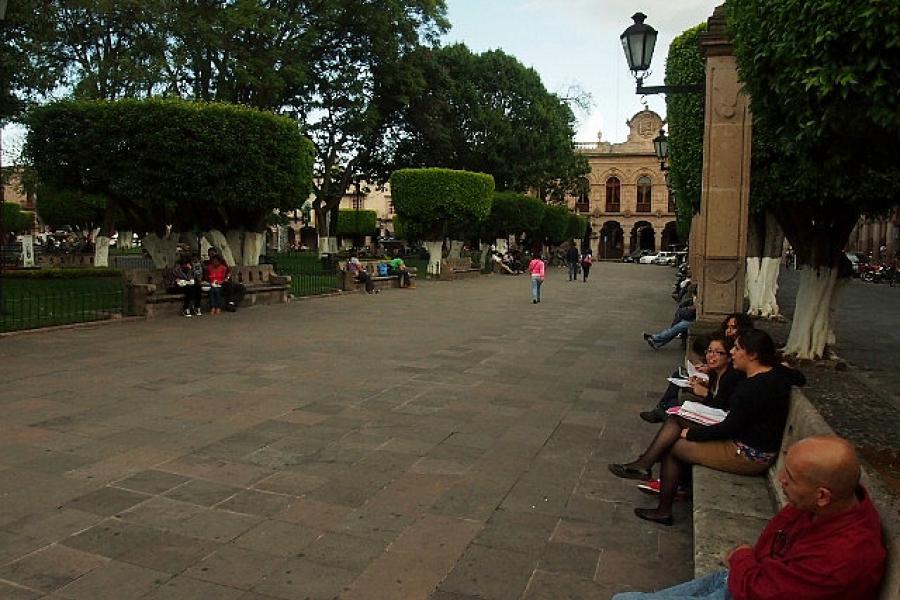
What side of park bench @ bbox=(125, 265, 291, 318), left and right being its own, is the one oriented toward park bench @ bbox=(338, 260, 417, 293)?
left

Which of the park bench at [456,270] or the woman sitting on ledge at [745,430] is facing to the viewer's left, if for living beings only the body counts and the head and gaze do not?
the woman sitting on ledge

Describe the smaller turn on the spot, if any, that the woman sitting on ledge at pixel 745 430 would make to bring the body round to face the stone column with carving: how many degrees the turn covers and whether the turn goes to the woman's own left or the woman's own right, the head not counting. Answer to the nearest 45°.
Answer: approximately 90° to the woman's own right

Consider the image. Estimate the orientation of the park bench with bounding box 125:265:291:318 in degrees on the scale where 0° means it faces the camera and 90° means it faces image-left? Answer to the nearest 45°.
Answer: approximately 315°

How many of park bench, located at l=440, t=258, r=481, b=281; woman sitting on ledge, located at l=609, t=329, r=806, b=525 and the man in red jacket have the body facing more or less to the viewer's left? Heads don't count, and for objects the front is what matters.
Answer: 2

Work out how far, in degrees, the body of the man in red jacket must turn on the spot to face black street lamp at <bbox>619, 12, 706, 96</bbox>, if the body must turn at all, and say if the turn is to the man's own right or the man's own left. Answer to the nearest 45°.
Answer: approximately 90° to the man's own right

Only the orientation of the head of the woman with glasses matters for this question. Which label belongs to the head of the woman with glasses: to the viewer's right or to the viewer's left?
to the viewer's left

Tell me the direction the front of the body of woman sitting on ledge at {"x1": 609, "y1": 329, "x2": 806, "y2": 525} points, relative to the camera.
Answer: to the viewer's left

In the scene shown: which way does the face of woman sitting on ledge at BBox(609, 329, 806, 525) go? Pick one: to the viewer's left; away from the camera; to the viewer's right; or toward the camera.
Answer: to the viewer's left

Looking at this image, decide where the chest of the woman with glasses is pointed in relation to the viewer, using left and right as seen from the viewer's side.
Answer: facing the viewer and to the left of the viewer

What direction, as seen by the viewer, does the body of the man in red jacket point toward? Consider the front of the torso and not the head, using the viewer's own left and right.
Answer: facing to the left of the viewer

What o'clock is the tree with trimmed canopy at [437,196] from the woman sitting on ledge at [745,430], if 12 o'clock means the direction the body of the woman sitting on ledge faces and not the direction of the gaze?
The tree with trimmed canopy is roughly at 2 o'clock from the woman sitting on ledge.

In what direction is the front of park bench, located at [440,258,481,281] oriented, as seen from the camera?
facing the viewer and to the right of the viewer

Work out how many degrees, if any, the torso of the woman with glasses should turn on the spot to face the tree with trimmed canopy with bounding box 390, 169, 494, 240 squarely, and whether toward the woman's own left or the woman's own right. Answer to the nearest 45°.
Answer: approximately 90° to the woman's own right
